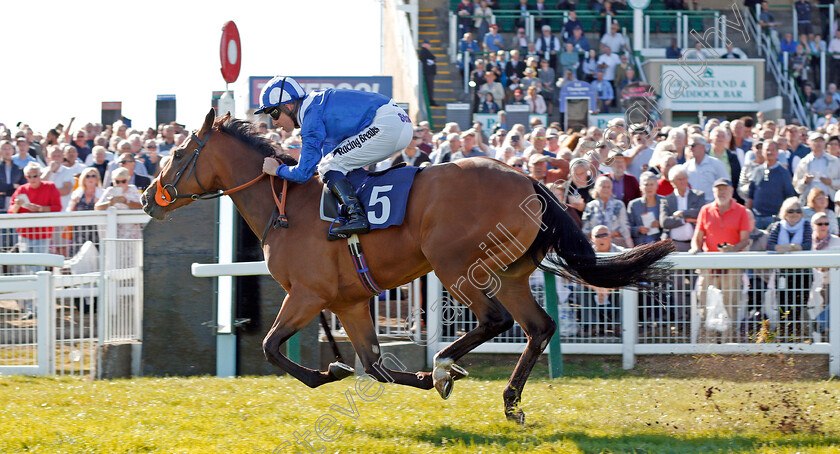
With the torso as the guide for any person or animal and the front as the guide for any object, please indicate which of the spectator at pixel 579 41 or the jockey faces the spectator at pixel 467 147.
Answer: the spectator at pixel 579 41

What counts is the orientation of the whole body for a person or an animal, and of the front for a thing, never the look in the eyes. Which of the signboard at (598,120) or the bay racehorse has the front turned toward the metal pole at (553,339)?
the signboard

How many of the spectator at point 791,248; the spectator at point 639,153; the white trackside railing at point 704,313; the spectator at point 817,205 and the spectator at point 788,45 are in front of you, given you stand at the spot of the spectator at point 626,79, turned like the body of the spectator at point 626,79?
4

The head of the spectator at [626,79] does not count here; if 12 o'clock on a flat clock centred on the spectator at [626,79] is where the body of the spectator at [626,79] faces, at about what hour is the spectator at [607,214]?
the spectator at [607,214] is roughly at 12 o'clock from the spectator at [626,79].

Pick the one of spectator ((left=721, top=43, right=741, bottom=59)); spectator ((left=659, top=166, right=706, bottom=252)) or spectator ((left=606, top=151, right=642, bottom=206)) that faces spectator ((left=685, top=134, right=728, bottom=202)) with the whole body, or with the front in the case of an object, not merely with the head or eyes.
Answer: spectator ((left=721, top=43, right=741, bottom=59))
